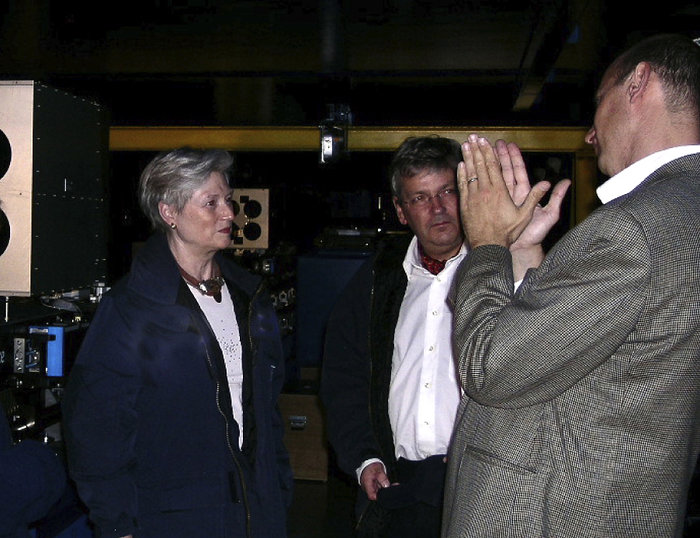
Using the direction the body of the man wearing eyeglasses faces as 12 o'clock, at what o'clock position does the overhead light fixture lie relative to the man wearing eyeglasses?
The overhead light fixture is roughly at 7 o'clock from the man wearing eyeglasses.

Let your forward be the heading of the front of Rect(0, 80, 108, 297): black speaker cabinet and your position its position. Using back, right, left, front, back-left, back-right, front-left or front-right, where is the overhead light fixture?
back

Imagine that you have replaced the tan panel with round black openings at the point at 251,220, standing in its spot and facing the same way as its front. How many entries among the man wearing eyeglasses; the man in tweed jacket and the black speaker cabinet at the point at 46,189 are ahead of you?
3

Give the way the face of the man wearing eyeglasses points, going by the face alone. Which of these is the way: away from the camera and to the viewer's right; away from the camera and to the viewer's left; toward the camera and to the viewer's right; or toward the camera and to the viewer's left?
toward the camera and to the viewer's right

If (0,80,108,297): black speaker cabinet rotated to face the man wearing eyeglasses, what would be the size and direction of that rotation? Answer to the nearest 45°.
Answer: approximately 90° to its left

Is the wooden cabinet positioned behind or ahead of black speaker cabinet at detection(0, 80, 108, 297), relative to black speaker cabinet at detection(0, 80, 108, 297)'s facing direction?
behind
